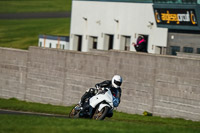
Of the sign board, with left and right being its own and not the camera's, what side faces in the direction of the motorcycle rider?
front

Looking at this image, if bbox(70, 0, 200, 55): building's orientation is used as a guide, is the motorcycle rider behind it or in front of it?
in front

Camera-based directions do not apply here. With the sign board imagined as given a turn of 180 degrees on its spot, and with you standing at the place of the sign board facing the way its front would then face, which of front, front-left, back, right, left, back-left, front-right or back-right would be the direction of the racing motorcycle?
back

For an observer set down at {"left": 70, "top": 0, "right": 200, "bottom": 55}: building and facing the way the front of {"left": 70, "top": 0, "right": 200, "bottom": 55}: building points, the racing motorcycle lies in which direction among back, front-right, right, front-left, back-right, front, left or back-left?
front

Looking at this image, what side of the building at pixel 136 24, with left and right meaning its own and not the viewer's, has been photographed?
front
